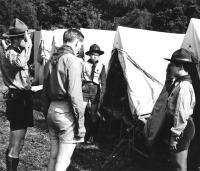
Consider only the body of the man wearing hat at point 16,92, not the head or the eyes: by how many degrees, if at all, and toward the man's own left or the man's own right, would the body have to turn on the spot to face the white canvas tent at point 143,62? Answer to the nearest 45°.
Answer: approximately 45° to the man's own left

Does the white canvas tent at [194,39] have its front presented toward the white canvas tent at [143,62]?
no

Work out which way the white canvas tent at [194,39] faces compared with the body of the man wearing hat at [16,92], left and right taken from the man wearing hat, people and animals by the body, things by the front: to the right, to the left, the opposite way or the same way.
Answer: the opposite way

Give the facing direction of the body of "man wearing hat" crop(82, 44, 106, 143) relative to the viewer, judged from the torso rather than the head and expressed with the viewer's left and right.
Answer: facing the viewer

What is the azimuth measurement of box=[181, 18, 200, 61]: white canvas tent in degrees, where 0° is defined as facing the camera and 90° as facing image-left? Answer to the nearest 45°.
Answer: approximately 45°

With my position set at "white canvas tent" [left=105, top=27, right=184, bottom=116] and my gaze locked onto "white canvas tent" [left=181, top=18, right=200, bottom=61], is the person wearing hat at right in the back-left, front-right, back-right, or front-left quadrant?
front-right

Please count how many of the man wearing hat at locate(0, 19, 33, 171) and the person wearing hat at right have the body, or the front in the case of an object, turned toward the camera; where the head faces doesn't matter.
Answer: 0

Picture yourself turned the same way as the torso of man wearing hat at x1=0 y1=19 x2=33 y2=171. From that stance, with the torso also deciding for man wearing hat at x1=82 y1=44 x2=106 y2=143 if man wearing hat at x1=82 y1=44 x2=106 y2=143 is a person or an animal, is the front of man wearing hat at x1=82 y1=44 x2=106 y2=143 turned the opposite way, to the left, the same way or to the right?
to the right

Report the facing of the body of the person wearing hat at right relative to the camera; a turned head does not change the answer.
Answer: to the viewer's left

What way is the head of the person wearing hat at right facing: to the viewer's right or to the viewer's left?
to the viewer's left

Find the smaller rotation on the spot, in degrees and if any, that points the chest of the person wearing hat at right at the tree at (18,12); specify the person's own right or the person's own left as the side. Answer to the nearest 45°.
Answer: approximately 45° to the person's own right

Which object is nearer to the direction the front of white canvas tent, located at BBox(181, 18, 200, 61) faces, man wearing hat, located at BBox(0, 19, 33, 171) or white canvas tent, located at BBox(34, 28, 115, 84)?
the man wearing hat

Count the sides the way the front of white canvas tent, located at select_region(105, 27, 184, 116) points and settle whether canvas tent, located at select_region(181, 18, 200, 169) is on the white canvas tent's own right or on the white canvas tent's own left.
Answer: on the white canvas tent's own left

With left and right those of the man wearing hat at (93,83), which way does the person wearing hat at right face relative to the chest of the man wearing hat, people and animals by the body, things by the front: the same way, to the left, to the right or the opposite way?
to the right

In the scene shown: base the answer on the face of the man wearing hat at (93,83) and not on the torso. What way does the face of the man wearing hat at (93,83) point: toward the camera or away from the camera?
toward the camera
